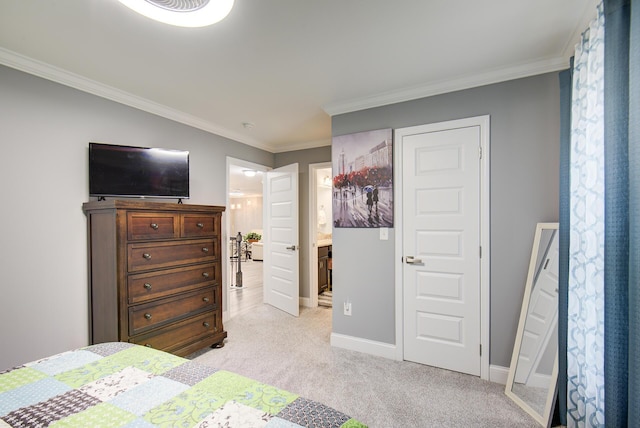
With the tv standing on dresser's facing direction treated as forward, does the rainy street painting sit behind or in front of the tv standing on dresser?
in front

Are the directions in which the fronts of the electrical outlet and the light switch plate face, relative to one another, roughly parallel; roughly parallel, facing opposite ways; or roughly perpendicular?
roughly parallel

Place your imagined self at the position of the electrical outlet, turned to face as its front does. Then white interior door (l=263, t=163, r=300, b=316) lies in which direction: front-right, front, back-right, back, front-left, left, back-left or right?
back-right

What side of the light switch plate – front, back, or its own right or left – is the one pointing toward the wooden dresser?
right

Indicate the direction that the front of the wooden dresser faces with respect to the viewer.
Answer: facing the viewer and to the right of the viewer

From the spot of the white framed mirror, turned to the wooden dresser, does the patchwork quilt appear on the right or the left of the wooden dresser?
left

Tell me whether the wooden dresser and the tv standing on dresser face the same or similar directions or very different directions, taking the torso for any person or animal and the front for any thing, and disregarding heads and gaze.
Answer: same or similar directions

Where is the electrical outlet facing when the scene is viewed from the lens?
facing the viewer

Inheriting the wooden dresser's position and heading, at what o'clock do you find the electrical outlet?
The electrical outlet is roughly at 11 o'clock from the wooden dresser.

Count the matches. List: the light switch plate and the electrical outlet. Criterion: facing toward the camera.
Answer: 2

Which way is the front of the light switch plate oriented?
toward the camera

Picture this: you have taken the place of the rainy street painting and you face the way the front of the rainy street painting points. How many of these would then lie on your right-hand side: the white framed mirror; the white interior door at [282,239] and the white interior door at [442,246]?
1

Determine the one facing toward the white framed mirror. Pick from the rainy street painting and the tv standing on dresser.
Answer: the tv standing on dresser

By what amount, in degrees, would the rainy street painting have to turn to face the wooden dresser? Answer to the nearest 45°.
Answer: approximately 45° to its right

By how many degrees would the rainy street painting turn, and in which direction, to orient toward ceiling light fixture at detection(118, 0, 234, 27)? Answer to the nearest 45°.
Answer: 0° — it already faces it
